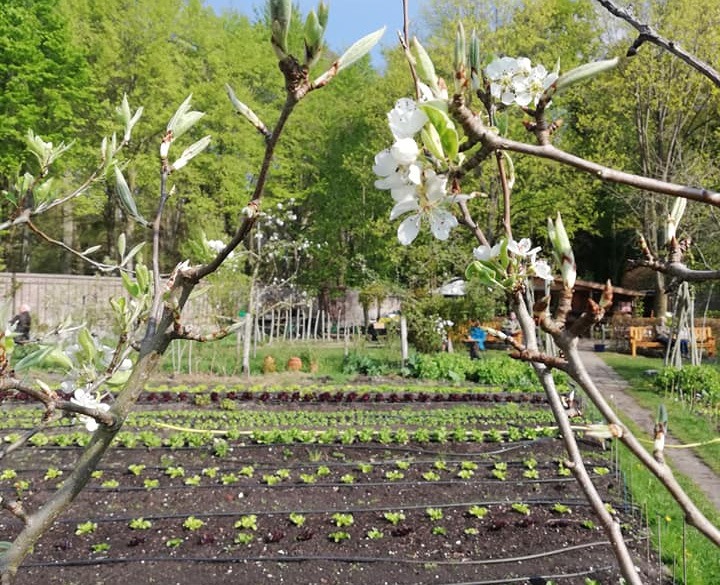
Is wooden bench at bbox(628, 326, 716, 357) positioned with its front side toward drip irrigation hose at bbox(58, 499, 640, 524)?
yes

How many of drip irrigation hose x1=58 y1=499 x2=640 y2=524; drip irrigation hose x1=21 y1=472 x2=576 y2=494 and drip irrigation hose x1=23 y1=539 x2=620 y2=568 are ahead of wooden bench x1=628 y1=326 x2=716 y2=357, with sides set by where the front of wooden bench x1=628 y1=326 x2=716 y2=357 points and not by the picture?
3

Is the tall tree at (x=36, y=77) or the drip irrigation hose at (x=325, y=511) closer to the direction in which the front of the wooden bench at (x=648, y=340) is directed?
the drip irrigation hose

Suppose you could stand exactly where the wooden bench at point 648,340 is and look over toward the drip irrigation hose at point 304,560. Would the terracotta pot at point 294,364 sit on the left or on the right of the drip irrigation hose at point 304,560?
right

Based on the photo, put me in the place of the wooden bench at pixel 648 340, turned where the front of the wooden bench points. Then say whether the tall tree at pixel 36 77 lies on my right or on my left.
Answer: on my right

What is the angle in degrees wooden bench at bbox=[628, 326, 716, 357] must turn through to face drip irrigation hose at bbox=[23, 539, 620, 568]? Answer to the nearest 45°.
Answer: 0° — it already faces it

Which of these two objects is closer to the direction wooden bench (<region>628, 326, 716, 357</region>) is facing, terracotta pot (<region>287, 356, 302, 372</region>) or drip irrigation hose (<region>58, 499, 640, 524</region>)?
the drip irrigation hose

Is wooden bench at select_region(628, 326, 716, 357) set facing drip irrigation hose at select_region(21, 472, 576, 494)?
yes

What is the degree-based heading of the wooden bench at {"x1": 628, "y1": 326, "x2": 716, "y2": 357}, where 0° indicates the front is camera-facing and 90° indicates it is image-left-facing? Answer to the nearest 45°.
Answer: approximately 0°
